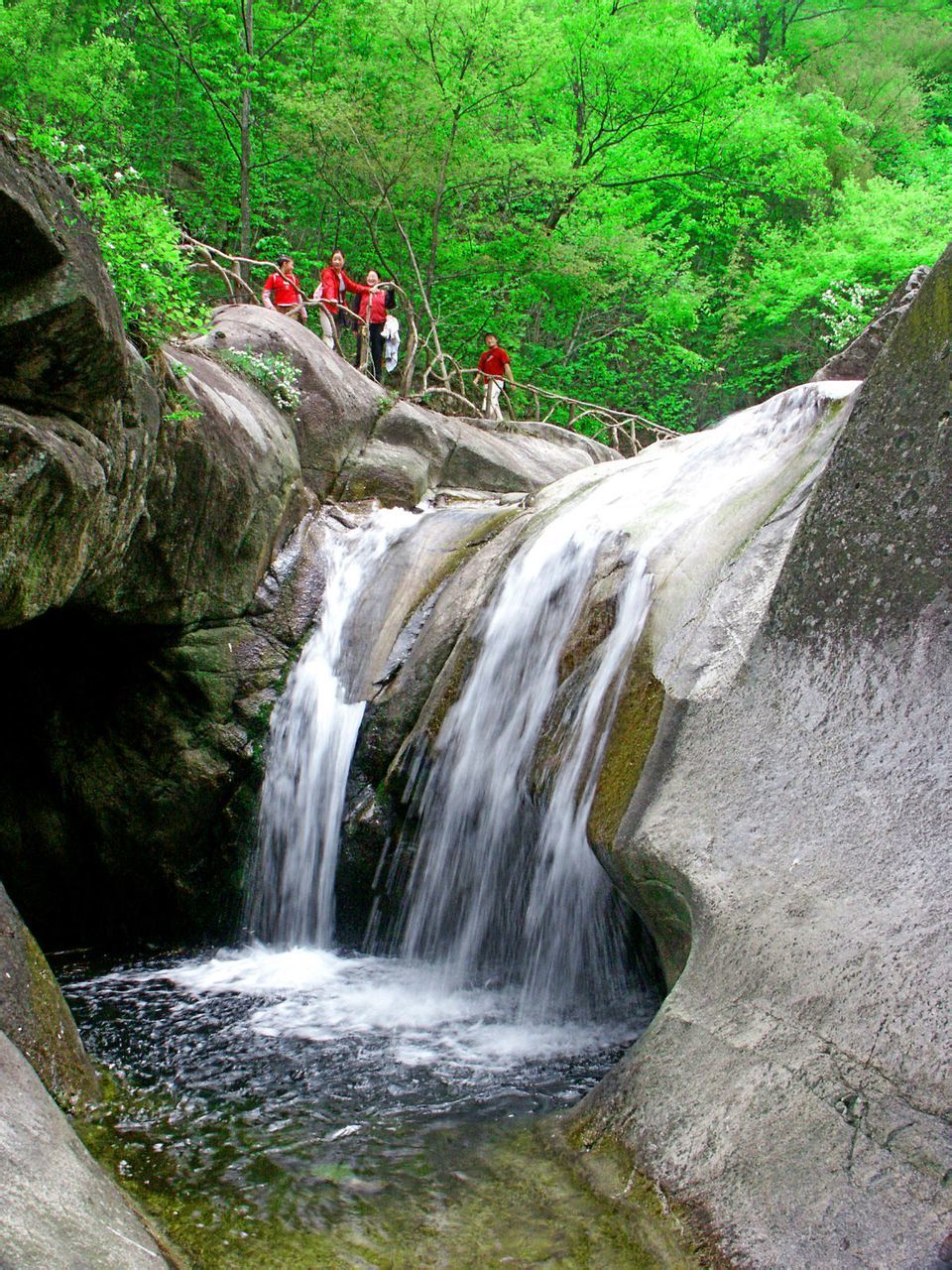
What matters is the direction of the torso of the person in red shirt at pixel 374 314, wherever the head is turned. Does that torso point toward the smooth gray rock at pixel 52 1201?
yes

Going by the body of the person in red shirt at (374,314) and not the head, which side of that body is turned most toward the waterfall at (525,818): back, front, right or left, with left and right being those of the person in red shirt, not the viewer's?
front

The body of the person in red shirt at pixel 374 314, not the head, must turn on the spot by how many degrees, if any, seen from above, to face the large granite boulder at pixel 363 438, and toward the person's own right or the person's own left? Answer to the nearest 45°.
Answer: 0° — they already face it

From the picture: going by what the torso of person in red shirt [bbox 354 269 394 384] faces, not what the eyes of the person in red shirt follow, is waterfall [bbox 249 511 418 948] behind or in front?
in front

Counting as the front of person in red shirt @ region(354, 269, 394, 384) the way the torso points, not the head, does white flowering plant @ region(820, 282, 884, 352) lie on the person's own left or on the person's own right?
on the person's own left

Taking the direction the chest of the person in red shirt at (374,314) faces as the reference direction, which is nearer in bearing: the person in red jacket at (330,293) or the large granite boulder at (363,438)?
the large granite boulder

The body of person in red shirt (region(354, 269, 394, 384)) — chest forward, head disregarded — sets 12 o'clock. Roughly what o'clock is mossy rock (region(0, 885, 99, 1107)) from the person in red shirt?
The mossy rock is roughly at 12 o'clock from the person in red shirt.

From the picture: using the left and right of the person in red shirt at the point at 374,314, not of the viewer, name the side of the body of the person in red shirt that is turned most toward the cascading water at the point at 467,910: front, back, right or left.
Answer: front

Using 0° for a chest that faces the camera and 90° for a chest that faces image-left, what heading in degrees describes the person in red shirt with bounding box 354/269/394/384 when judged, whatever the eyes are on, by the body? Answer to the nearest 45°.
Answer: approximately 0°
